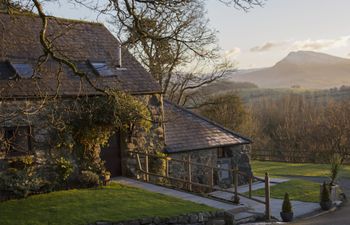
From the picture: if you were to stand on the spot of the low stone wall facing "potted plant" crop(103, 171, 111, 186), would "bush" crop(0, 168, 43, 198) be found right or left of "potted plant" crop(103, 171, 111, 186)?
left

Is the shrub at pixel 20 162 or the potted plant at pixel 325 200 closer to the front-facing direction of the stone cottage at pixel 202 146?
the potted plant

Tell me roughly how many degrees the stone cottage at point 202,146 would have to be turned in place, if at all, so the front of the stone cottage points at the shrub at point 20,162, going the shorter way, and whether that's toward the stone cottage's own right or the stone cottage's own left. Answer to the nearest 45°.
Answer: approximately 90° to the stone cottage's own right

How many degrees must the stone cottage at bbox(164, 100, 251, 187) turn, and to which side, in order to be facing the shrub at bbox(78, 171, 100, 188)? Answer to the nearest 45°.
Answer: approximately 90° to its right

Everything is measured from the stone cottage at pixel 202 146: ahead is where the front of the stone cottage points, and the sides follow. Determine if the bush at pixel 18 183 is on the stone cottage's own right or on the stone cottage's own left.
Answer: on the stone cottage's own right

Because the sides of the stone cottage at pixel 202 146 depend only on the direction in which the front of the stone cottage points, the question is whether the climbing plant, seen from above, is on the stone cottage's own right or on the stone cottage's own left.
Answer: on the stone cottage's own right

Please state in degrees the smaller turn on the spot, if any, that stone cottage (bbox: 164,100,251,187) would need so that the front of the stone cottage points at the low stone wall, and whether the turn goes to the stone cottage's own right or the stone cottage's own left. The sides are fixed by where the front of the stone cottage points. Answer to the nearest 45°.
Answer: approximately 45° to the stone cottage's own right

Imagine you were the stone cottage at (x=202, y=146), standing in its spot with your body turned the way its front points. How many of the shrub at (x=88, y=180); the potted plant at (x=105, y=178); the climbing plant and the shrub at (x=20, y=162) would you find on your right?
4

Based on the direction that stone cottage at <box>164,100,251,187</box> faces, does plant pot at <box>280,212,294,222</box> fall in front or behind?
in front

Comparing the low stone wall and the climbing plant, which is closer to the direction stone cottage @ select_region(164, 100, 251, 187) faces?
the low stone wall

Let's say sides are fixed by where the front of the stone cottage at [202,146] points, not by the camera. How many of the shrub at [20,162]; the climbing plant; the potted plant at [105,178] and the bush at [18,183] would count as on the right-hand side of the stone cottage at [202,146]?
4

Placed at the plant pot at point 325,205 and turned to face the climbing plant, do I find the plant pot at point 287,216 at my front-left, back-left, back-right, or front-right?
front-left

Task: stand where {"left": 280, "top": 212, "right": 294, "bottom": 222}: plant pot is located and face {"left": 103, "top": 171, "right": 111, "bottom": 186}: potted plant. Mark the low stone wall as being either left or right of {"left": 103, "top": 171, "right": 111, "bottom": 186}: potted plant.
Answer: left

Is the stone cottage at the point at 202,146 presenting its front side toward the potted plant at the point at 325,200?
yes

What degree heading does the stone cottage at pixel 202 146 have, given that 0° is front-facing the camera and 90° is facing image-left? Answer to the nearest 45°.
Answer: approximately 315°

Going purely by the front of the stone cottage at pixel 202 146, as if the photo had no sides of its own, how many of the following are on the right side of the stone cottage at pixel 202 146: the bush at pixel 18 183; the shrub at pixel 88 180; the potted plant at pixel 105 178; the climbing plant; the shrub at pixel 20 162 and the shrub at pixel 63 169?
6

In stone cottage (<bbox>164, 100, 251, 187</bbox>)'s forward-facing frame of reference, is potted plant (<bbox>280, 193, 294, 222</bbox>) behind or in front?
in front

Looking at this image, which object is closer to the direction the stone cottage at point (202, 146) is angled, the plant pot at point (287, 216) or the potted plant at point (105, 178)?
the plant pot
